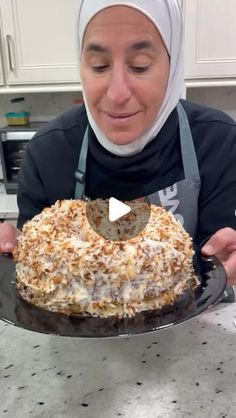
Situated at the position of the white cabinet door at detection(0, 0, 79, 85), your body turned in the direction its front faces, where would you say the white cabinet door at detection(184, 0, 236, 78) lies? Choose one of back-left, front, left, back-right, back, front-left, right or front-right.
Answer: left

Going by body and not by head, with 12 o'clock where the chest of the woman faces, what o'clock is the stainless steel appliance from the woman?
The stainless steel appliance is roughly at 5 o'clock from the woman.

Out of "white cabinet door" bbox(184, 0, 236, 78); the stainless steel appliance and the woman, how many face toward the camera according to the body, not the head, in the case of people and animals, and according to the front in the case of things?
3

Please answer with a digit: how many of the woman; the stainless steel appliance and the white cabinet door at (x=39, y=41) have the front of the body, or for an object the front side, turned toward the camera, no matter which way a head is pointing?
3

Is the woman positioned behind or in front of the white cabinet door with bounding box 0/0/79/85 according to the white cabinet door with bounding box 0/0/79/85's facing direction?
in front

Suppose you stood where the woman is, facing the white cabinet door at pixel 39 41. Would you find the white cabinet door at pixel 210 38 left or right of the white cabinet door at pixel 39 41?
right

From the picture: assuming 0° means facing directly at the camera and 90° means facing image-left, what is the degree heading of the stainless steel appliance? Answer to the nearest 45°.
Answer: approximately 0°

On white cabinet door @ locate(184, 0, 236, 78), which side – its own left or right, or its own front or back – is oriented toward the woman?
front
